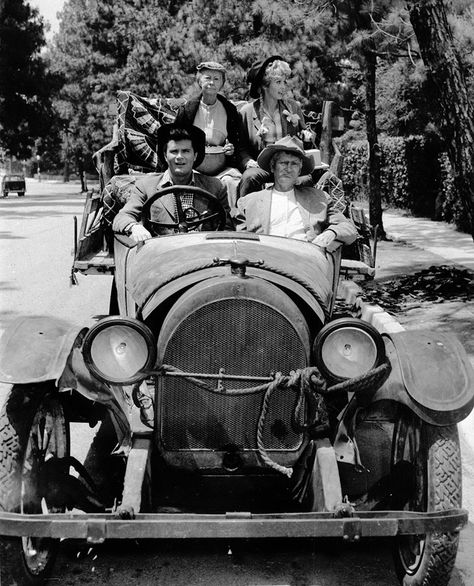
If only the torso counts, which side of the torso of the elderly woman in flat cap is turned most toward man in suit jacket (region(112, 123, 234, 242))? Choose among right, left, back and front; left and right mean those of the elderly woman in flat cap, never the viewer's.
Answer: front

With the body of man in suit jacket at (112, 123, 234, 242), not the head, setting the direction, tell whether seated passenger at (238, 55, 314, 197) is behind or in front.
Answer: behind

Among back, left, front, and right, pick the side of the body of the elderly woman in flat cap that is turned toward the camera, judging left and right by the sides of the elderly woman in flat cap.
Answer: front

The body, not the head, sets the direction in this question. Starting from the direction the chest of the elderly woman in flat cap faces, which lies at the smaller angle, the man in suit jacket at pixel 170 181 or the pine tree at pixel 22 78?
the man in suit jacket

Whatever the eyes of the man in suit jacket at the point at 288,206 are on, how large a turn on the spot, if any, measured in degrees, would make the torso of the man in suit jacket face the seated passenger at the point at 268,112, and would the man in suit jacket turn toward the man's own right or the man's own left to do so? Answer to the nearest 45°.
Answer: approximately 180°

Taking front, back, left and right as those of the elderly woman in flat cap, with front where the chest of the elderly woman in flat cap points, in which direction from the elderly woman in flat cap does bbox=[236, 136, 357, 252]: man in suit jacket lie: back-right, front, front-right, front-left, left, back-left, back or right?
front

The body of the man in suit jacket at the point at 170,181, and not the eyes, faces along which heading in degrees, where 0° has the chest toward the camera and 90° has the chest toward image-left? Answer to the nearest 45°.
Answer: approximately 0°

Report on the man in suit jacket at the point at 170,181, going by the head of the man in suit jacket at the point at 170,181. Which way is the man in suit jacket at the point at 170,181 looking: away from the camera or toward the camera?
toward the camera

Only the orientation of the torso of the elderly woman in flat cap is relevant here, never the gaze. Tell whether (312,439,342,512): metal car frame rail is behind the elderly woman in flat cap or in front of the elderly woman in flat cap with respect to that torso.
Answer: in front

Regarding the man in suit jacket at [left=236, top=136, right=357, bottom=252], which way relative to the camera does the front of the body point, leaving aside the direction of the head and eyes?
toward the camera

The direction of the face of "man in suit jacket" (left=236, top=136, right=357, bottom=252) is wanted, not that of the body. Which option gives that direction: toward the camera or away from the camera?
toward the camera
